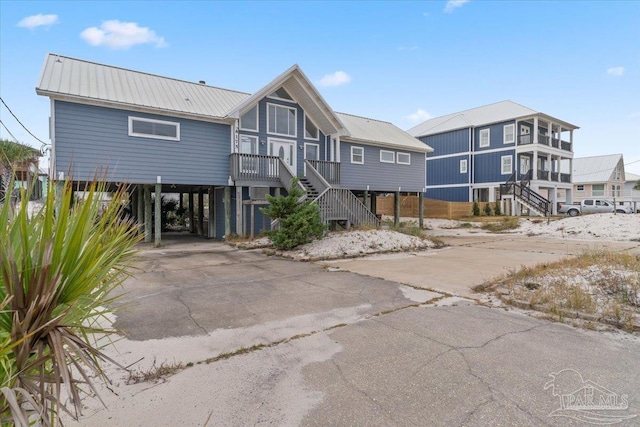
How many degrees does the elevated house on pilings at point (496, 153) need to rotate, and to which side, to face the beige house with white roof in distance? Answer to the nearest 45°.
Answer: approximately 90° to its left

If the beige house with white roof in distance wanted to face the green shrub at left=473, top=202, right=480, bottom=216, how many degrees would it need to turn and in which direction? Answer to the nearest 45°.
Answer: approximately 45° to its right

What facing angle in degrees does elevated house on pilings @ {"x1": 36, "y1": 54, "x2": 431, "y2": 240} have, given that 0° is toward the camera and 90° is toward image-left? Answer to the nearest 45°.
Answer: approximately 315°

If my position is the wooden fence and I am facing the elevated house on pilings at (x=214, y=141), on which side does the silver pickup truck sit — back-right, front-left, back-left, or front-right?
back-left

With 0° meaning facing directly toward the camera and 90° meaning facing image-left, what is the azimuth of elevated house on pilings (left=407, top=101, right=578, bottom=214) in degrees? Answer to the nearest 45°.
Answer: approximately 315°

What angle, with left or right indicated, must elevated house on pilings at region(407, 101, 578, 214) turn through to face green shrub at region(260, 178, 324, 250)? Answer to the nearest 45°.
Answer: approximately 45° to its right

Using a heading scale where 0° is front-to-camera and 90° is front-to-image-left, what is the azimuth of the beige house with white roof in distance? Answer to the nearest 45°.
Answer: approximately 315°
